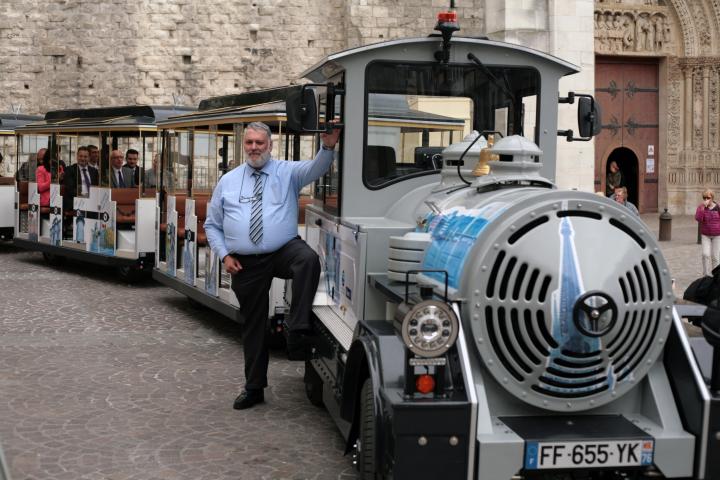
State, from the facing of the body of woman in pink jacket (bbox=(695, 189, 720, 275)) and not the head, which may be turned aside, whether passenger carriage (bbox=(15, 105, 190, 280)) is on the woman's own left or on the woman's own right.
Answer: on the woman's own right

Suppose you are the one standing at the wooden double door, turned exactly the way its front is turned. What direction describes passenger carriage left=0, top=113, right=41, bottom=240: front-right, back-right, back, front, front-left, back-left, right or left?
front-right

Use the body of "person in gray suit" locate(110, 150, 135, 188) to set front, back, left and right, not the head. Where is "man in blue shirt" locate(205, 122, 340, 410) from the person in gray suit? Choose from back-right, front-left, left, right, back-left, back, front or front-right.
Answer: front-right

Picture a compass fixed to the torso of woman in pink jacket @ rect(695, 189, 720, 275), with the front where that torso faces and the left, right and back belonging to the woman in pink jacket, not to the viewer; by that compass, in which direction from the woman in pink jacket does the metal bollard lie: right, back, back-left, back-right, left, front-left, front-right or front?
back

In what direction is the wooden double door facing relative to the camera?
toward the camera

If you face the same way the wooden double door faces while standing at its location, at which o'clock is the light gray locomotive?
The light gray locomotive is roughly at 12 o'clock from the wooden double door.

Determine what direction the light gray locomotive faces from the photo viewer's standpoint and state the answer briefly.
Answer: facing the viewer and to the right of the viewer

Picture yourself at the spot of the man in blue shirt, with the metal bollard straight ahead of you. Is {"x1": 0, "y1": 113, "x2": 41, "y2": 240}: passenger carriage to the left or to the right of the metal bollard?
left

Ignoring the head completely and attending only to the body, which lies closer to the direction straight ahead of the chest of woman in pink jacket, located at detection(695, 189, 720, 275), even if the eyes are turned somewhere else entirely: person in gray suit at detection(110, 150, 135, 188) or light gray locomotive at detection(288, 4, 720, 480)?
the light gray locomotive

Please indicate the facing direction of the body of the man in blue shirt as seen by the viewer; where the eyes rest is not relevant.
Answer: toward the camera

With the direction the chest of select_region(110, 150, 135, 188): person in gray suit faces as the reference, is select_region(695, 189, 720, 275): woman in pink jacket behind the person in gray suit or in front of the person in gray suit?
in front

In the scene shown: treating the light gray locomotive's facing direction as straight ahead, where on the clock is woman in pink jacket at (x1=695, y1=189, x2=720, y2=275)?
The woman in pink jacket is roughly at 8 o'clock from the light gray locomotive.

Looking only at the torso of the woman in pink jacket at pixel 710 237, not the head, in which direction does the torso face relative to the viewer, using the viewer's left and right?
facing the viewer
